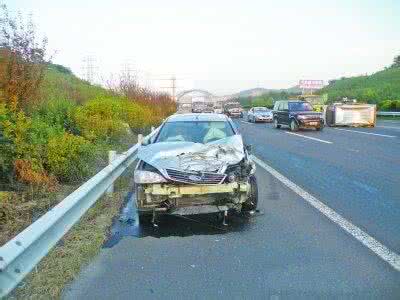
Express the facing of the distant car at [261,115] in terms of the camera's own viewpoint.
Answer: facing the viewer and to the right of the viewer

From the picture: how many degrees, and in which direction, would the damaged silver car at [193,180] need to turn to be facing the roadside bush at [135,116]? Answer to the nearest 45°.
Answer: approximately 180°

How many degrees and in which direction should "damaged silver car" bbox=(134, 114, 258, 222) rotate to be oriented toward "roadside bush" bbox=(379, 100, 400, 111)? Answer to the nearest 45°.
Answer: approximately 135° to its left

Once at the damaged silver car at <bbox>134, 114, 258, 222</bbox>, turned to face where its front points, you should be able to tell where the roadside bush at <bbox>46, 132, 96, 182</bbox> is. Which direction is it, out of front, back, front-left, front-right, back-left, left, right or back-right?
back-right

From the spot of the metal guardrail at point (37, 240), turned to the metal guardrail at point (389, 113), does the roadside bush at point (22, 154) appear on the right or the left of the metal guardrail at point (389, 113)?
left

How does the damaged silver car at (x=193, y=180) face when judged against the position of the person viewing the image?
facing the viewer

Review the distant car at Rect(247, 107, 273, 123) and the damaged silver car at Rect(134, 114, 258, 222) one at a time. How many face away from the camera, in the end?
0

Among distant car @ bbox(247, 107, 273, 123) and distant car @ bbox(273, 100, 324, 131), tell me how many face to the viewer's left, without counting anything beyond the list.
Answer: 0

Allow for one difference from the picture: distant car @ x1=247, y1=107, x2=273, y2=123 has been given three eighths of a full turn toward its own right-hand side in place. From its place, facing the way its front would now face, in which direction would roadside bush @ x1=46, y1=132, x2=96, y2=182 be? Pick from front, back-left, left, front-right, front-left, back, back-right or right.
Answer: left

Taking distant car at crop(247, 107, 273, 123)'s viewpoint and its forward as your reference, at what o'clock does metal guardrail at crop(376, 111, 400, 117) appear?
The metal guardrail is roughly at 10 o'clock from the distant car.

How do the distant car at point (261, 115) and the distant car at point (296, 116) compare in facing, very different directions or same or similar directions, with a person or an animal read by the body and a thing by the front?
same or similar directions

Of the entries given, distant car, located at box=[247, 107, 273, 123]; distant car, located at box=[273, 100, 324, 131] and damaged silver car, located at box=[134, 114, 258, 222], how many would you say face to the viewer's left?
0

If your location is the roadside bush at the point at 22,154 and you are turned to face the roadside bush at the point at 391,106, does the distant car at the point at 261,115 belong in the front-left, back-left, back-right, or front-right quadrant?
front-left

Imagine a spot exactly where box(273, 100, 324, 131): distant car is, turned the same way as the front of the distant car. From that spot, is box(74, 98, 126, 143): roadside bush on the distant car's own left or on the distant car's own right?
on the distant car's own right

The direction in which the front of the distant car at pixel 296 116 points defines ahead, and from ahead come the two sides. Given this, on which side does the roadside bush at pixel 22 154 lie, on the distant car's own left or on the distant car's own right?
on the distant car's own right
